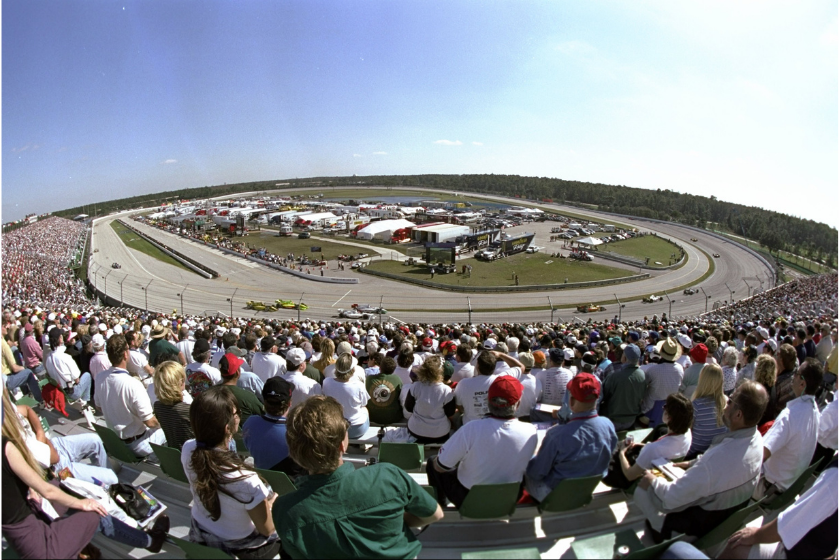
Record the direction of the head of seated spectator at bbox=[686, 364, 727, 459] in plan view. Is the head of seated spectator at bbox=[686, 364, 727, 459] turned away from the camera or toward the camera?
away from the camera

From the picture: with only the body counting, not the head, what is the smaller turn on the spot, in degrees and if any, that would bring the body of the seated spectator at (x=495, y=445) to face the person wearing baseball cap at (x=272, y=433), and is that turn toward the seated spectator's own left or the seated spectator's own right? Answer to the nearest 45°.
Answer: approximately 90° to the seated spectator's own left

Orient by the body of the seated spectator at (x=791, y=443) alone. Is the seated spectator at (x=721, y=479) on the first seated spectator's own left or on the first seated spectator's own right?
on the first seated spectator's own left

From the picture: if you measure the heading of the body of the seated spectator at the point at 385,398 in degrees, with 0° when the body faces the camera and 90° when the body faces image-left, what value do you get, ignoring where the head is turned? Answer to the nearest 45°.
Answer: approximately 180°

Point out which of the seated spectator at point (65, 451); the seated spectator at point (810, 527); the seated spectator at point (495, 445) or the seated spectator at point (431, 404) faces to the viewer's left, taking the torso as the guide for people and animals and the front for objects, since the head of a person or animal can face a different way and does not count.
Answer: the seated spectator at point (810, 527)

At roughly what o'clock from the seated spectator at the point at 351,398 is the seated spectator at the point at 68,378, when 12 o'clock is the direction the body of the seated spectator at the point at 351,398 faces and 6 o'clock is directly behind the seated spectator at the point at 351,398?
the seated spectator at the point at 68,378 is roughly at 10 o'clock from the seated spectator at the point at 351,398.

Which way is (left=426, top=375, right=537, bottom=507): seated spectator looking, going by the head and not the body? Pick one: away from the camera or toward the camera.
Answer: away from the camera

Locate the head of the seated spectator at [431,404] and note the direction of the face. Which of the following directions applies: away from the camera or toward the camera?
away from the camera

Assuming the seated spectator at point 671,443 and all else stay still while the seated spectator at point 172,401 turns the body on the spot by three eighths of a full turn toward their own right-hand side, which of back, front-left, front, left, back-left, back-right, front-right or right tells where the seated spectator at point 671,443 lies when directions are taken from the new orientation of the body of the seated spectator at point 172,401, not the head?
front-left

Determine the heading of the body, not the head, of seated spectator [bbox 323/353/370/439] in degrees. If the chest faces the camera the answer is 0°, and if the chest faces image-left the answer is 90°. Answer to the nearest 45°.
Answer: approximately 180°

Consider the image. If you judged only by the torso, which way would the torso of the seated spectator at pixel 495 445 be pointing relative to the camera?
away from the camera

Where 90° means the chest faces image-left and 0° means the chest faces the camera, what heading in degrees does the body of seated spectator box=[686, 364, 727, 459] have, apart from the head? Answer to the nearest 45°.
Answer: approximately 135°

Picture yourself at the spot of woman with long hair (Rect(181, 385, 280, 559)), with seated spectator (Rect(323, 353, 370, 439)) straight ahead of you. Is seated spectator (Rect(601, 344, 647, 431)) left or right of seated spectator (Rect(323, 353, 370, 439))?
right

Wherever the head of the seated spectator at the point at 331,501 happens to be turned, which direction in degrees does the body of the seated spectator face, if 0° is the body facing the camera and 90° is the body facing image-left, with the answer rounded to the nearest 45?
approximately 180°

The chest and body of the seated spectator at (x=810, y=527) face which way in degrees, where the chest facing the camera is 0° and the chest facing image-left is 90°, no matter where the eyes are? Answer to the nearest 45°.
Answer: approximately 90°
